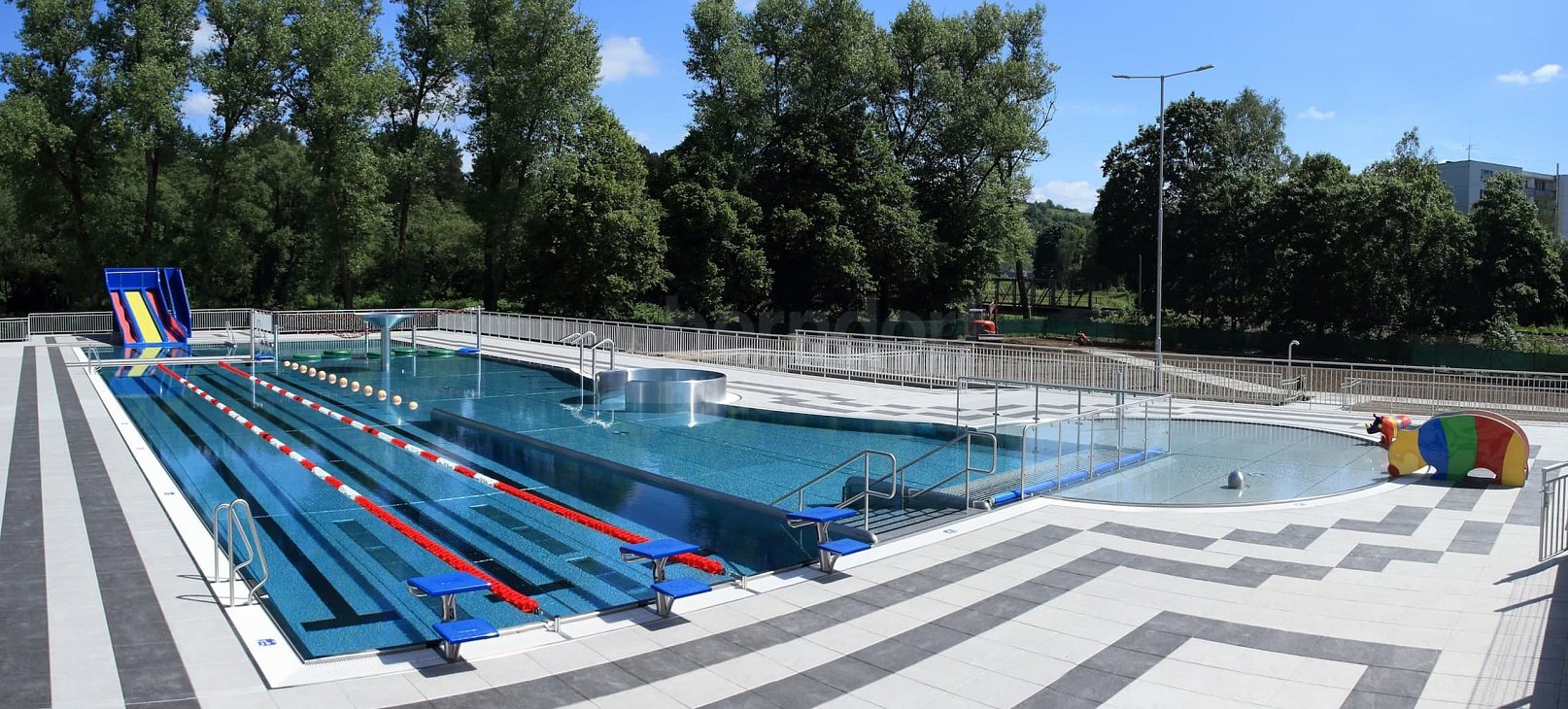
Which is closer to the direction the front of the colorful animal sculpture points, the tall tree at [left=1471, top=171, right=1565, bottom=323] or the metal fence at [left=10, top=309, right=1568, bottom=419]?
the metal fence

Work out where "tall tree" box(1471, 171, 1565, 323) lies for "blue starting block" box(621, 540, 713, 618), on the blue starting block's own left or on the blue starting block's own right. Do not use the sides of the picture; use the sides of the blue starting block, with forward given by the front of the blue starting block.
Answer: on the blue starting block's own right

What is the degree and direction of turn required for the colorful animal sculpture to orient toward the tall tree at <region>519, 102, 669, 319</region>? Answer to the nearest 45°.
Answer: approximately 45° to its right

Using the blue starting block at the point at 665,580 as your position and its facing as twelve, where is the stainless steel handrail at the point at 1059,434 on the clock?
The stainless steel handrail is roughly at 3 o'clock from the blue starting block.

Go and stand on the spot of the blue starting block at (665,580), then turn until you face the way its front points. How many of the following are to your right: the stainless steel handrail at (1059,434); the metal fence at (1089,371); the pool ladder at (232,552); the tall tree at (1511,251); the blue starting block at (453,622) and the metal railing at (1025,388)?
4

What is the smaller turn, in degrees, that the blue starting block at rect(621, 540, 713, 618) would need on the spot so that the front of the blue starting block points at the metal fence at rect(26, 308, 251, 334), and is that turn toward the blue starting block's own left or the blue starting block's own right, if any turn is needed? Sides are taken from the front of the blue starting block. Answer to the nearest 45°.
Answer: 0° — it already faces it

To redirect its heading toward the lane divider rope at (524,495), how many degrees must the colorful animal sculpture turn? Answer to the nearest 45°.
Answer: approximately 45° to its left

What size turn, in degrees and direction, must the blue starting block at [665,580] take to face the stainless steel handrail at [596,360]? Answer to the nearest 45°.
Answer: approximately 45° to its right

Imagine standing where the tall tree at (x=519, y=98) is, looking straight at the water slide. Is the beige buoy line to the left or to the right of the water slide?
left

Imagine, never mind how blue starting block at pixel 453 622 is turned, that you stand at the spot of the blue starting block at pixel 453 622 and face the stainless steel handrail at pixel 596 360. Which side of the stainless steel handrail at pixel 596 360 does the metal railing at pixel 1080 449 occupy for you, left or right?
right

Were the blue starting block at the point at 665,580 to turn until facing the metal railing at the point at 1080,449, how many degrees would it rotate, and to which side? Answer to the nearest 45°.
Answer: approximately 90° to its right

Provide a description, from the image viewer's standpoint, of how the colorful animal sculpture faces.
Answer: facing to the left of the viewer
